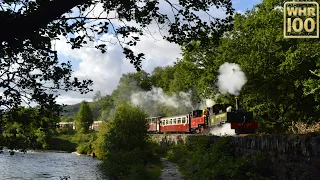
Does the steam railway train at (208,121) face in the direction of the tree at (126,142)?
no
